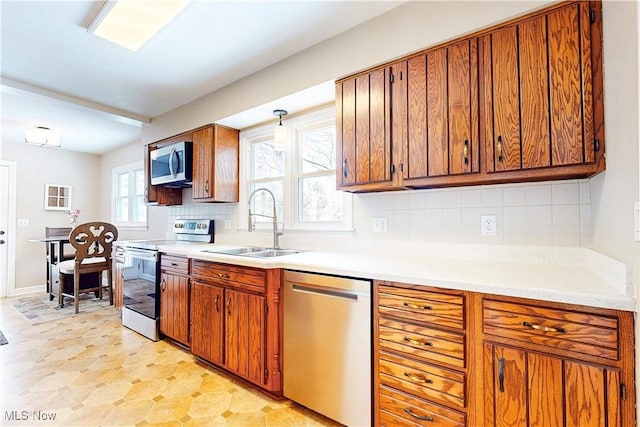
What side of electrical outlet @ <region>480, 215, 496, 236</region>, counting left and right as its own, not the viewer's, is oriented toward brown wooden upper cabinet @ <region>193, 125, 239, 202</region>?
right

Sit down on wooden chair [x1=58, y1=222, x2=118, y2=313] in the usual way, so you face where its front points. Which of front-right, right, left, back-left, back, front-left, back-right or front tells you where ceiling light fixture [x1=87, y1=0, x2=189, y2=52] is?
back-left

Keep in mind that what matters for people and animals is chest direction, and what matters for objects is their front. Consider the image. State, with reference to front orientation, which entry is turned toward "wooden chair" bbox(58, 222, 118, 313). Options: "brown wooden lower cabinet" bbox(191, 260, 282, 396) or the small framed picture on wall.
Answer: the small framed picture on wall

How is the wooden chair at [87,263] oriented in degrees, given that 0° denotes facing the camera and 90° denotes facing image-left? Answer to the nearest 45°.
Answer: approximately 135°

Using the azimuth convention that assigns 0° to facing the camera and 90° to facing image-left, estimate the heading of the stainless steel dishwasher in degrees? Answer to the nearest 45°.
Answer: approximately 45°

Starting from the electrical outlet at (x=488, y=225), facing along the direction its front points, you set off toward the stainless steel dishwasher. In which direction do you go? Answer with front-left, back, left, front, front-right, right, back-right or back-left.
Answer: front-right

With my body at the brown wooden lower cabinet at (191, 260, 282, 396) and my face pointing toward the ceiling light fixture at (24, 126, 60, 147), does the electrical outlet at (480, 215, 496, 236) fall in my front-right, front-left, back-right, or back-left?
back-right

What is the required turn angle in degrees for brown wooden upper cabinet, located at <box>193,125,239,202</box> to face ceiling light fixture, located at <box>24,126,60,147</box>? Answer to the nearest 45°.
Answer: approximately 90° to its right

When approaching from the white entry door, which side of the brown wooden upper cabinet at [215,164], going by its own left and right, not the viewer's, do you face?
right

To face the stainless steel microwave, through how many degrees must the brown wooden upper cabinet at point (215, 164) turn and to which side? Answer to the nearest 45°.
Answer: approximately 90° to its right

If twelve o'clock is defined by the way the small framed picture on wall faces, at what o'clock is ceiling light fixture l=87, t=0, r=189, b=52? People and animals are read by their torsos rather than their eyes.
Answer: The ceiling light fixture is roughly at 12 o'clock from the small framed picture on wall.

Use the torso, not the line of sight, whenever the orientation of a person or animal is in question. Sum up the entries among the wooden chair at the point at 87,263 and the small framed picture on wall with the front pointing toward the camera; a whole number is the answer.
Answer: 1

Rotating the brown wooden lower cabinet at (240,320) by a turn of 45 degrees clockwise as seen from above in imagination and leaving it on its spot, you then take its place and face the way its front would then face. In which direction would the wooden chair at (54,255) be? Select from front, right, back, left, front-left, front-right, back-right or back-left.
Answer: front-right
